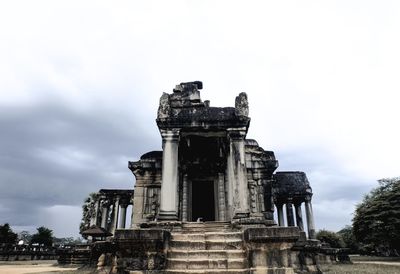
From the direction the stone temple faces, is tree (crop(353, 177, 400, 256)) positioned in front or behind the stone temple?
behind

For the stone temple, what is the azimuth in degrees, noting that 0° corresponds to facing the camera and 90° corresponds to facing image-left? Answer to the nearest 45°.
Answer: approximately 0°

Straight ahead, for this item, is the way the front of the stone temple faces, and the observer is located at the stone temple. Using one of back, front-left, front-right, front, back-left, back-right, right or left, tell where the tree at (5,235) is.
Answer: back-right
